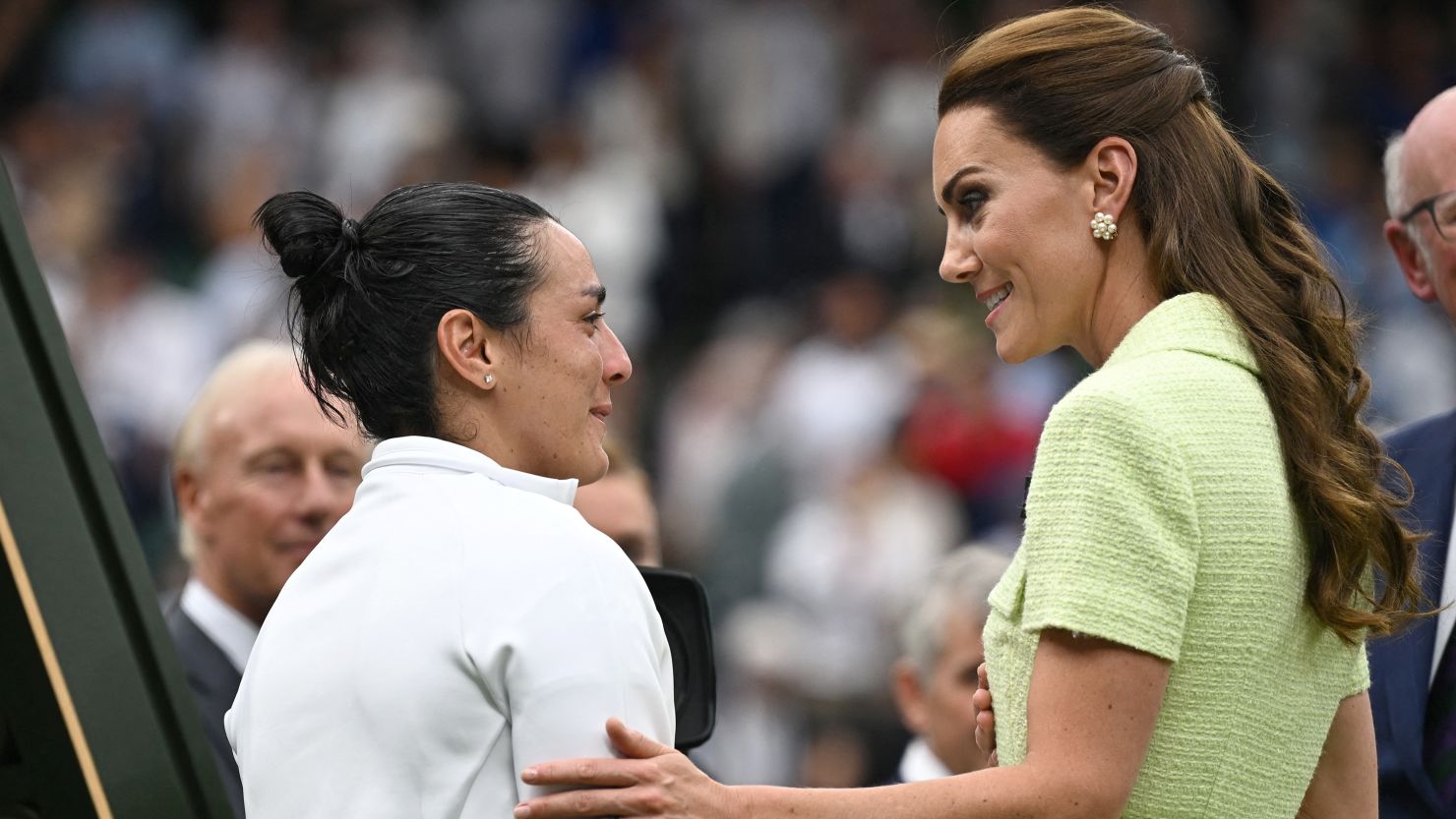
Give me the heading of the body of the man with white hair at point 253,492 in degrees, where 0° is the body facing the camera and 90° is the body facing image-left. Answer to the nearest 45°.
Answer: approximately 315°

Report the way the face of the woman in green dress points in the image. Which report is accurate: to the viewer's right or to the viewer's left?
to the viewer's left

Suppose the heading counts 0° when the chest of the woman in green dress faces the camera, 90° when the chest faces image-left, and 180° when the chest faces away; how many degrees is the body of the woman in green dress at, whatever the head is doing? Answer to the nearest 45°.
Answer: approximately 135°

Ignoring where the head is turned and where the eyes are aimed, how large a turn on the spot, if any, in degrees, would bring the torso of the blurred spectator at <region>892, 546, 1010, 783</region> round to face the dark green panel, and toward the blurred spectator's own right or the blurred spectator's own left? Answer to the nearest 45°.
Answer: approximately 90° to the blurred spectator's own right

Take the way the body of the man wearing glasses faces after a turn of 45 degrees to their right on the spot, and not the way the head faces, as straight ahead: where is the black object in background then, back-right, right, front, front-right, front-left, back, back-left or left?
front-right

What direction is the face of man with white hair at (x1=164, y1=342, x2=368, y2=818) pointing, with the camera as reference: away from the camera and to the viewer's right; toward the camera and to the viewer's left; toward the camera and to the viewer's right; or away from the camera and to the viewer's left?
toward the camera and to the viewer's right

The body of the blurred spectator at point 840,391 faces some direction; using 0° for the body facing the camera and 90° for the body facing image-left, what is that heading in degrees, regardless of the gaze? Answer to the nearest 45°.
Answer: approximately 0°

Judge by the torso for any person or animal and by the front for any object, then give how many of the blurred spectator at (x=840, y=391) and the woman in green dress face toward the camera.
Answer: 1

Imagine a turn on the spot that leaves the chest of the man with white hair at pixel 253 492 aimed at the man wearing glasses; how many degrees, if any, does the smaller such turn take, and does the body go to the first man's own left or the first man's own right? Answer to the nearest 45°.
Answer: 0° — they already face them
